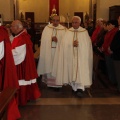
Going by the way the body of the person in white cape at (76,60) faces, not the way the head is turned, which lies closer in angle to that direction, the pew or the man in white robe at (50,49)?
the pew

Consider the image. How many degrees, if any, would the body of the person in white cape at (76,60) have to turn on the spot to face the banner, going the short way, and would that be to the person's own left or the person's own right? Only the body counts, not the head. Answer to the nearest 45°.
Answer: approximately 180°

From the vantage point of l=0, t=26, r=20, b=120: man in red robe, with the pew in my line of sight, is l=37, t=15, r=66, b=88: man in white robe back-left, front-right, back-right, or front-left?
back-left

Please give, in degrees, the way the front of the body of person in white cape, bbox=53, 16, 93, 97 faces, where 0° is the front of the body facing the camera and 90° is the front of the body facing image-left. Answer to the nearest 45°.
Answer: approximately 0°

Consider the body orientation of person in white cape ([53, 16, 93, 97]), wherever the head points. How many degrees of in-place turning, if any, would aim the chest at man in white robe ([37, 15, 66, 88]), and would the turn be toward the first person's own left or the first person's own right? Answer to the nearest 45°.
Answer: approximately 135° to the first person's own right
